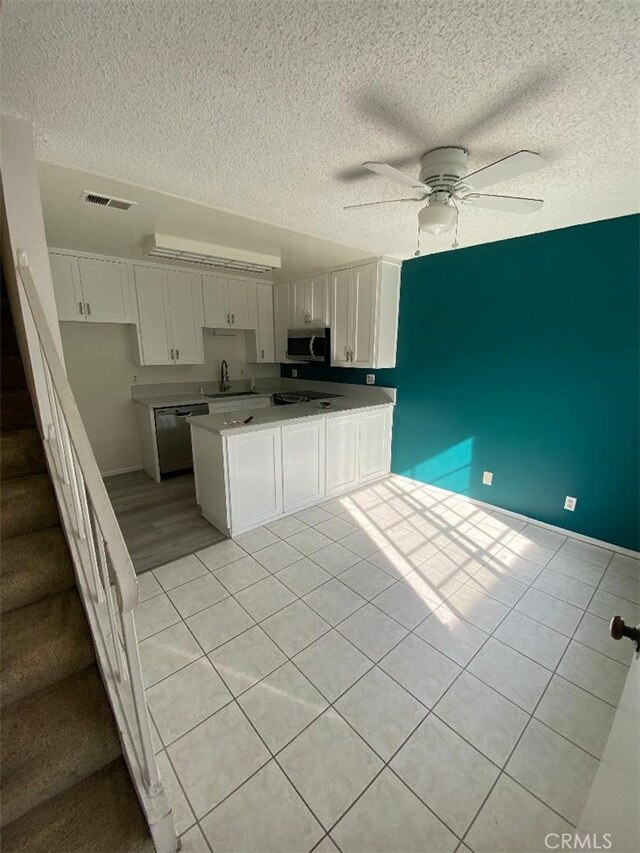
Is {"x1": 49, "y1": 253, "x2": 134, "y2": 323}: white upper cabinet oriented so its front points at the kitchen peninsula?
no

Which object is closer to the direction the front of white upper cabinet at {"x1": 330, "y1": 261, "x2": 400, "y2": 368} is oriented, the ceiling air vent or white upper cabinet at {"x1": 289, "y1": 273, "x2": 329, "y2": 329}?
the ceiling air vent

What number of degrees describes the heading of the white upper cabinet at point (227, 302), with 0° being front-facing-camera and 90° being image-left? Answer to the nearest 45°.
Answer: approximately 315°

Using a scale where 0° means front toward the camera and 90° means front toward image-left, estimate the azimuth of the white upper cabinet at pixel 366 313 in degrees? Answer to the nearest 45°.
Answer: approximately 45°

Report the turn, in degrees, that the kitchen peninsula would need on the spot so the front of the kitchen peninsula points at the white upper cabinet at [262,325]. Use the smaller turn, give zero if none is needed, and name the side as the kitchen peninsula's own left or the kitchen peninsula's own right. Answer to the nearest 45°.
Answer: approximately 135° to the kitchen peninsula's own left

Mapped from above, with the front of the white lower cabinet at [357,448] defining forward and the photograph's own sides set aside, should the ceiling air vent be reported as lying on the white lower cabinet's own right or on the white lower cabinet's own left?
on the white lower cabinet's own right

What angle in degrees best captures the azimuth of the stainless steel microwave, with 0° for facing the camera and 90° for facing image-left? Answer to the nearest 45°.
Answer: approximately 45°

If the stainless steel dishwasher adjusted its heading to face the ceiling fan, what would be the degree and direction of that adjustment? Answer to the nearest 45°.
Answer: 0° — it already faces it

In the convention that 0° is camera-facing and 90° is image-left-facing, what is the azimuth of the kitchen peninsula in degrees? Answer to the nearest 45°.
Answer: approximately 315°

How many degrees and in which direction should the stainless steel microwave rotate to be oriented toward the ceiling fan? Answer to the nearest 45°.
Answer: approximately 45° to its left

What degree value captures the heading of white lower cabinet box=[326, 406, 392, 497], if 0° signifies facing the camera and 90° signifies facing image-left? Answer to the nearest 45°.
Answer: approximately 315°
